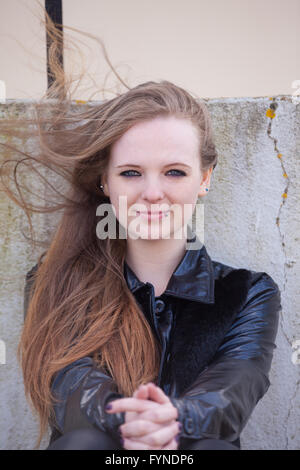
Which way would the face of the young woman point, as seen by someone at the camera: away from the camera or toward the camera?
toward the camera

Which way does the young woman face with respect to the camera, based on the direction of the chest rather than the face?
toward the camera
